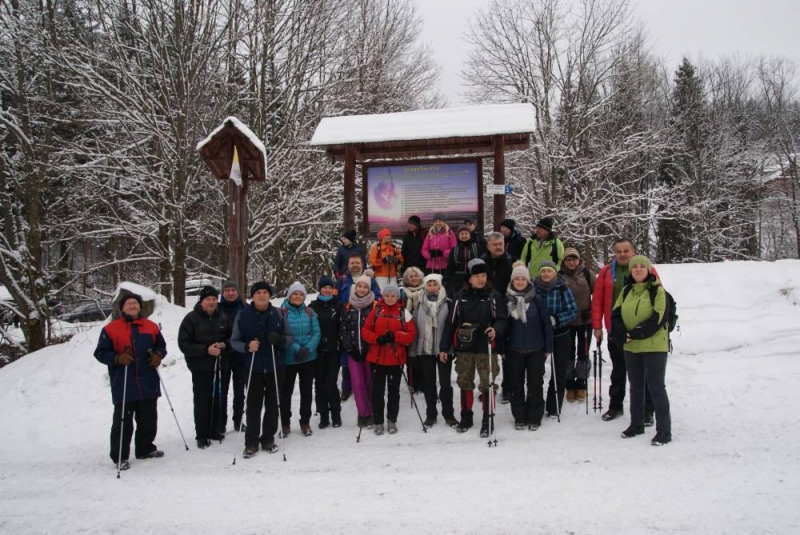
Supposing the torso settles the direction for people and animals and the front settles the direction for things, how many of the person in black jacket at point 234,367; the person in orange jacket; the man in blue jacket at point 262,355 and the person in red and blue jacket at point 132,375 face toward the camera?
4

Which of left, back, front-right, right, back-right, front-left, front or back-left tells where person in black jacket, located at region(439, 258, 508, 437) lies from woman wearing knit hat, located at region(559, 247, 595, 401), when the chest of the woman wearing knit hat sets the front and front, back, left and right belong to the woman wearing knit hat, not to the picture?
front-right

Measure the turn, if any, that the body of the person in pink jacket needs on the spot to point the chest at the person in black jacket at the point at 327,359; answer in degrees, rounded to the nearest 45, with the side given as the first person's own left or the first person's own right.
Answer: approximately 45° to the first person's own right

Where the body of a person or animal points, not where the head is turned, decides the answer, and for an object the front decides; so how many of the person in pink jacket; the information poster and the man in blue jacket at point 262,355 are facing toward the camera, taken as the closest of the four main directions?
3

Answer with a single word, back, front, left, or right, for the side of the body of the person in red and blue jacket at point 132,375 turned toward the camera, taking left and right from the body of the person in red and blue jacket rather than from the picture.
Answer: front

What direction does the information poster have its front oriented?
toward the camera

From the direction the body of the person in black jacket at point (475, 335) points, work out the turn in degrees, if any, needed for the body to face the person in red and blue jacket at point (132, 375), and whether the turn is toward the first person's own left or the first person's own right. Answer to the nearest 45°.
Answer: approximately 90° to the first person's own right

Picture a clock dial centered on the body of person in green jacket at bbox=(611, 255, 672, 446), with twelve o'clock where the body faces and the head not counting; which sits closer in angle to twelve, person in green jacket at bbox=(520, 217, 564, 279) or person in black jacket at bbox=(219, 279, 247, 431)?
the person in black jacket

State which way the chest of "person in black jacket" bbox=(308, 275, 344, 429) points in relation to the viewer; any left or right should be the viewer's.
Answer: facing the viewer

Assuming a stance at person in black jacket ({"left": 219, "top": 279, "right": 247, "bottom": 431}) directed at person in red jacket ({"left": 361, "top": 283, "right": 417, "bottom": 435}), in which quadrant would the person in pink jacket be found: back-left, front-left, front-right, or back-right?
front-left

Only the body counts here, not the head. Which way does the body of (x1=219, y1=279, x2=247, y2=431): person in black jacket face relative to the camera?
toward the camera

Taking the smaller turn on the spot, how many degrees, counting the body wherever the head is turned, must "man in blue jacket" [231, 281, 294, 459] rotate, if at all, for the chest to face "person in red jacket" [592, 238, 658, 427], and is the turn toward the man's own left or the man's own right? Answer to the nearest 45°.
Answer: approximately 90° to the man's own left

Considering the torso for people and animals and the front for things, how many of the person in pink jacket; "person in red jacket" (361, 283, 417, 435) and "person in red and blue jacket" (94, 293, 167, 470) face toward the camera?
3
